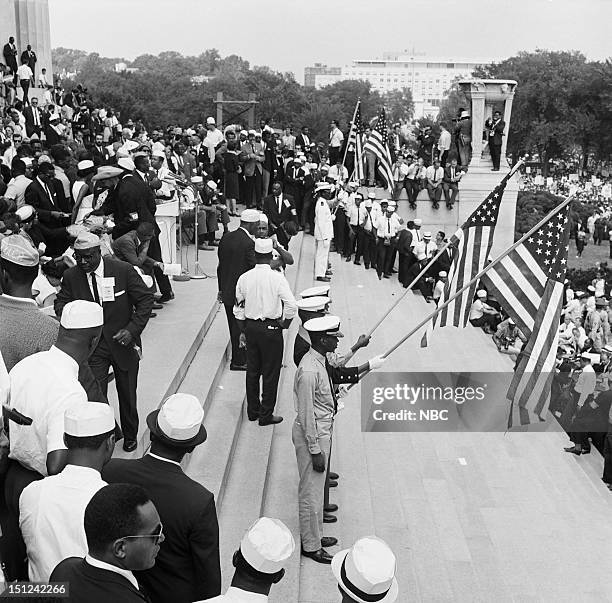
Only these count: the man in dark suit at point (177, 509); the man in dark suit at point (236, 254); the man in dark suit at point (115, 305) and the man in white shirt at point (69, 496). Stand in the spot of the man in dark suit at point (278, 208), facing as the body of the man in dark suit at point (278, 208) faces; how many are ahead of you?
4

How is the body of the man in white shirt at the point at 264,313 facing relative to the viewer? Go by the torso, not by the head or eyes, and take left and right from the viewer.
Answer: facing away from the viewer

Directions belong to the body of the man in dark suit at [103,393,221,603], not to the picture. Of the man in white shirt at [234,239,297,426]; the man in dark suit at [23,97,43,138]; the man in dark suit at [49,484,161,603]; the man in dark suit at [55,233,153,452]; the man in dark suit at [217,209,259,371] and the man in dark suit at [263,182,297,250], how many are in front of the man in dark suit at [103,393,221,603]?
5

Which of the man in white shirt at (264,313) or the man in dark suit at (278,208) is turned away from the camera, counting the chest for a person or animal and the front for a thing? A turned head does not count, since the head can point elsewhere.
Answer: the man in white shirt

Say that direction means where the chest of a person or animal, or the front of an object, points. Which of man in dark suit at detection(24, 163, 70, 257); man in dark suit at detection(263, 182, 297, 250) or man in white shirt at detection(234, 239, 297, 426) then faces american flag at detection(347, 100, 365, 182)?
the man in white shirt

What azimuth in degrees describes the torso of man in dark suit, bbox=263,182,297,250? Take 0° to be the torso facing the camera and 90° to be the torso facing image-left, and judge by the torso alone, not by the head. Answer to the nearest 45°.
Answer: approximately 0°

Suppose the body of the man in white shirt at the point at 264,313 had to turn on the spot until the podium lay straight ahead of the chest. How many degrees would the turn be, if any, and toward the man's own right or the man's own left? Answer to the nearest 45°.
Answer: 0° — they already face it

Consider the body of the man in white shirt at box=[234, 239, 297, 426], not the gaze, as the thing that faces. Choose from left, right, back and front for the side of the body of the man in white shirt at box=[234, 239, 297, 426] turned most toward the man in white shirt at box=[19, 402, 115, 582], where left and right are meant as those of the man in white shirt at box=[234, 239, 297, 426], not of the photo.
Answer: back

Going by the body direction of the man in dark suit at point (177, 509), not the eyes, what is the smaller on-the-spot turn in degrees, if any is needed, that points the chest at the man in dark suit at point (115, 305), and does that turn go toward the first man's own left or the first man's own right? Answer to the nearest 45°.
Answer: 0° — they already face them

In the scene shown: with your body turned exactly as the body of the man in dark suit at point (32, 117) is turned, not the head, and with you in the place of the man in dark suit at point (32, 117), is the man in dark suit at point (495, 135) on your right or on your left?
on your left

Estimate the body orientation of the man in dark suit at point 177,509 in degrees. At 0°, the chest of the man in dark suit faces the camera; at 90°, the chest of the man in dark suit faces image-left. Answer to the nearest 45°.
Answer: approximately 180°

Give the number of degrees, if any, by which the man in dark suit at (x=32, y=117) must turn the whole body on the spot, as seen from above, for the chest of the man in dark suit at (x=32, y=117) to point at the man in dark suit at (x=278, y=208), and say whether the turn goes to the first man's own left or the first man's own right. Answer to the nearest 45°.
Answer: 0° — they already face them

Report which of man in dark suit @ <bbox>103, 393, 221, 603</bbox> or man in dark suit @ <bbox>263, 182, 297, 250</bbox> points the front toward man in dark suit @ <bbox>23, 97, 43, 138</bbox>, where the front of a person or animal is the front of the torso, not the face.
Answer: man in dark suit @ <bbox>103, 393, 221, 603</bbox>

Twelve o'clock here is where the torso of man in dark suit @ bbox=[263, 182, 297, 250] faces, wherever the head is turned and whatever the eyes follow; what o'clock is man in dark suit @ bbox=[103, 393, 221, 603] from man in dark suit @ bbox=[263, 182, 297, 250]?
man in dark suit @ bbox=[103, 393, 221, 603] is roughly at 12 o'clock from man in dark suit @ bbox=[263, 182, 297, 250].
